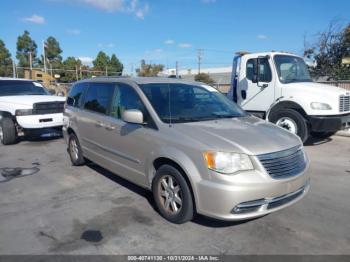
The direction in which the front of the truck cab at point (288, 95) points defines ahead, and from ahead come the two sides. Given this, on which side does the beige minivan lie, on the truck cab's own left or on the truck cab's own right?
on the truck cab's own right

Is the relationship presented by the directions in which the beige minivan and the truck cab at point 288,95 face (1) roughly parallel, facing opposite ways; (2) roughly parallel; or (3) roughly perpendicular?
roughly parallel

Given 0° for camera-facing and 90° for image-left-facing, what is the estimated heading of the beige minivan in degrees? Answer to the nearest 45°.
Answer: approximately 315°

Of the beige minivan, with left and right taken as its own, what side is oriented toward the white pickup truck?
back

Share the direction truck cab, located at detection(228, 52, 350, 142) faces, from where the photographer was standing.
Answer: facing the viewer and to the right of the viewer

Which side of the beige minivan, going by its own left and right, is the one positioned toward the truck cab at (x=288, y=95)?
left

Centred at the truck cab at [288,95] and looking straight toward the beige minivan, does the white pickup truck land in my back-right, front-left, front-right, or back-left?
front-right

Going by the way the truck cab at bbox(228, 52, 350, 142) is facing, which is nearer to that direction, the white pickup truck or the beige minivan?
the beige minivan

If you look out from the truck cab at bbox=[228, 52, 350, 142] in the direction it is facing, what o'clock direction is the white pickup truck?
The white pickup truck is roughly at 4 o'clock from the truck cab.

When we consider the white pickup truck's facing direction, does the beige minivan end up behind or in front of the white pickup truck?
in front

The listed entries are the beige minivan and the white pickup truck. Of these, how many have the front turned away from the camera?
0
